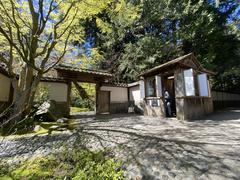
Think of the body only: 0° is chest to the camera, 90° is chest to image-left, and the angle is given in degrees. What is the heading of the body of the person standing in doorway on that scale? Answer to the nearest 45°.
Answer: approximately 45°

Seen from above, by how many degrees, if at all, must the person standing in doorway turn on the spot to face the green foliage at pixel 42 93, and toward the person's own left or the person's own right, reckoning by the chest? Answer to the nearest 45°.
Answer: approximately 45° to the person's own right
